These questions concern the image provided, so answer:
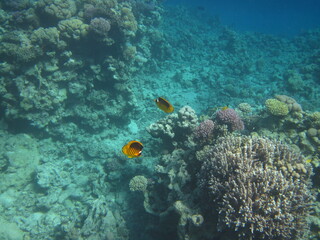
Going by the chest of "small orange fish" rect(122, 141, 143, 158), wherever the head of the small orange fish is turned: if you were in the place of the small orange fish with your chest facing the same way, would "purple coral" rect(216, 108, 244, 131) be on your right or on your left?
on your left

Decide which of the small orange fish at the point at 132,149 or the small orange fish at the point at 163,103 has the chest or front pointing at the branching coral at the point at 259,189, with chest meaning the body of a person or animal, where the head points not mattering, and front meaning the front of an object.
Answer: the small orange fish at the point at 132,149

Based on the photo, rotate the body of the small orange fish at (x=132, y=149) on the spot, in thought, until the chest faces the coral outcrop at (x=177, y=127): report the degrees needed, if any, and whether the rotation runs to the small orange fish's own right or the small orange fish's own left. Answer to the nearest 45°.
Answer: approximately 90° to the small orange fish's own left
